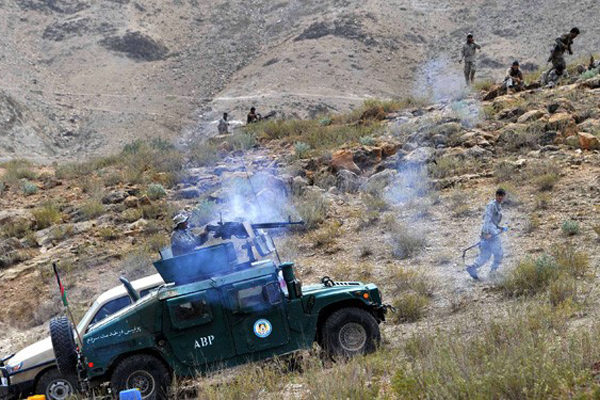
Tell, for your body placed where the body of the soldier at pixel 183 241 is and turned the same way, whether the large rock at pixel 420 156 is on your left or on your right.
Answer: on your left

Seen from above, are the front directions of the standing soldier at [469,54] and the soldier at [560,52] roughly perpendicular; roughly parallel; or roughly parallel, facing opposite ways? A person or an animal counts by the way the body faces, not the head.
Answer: roughly perpendicular

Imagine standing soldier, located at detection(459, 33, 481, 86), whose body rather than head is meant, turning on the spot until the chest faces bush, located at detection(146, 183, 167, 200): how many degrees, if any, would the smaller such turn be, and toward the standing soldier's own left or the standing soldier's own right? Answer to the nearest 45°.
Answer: approximately 45° to the standing soldier's own right

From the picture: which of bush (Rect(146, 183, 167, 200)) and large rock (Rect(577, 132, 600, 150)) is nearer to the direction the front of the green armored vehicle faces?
the large rock

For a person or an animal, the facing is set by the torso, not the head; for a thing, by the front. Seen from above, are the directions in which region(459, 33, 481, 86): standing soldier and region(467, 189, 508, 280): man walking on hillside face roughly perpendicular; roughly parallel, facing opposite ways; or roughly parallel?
roughly perpendicular

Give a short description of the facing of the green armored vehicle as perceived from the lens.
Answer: facing to the right of the viewer
